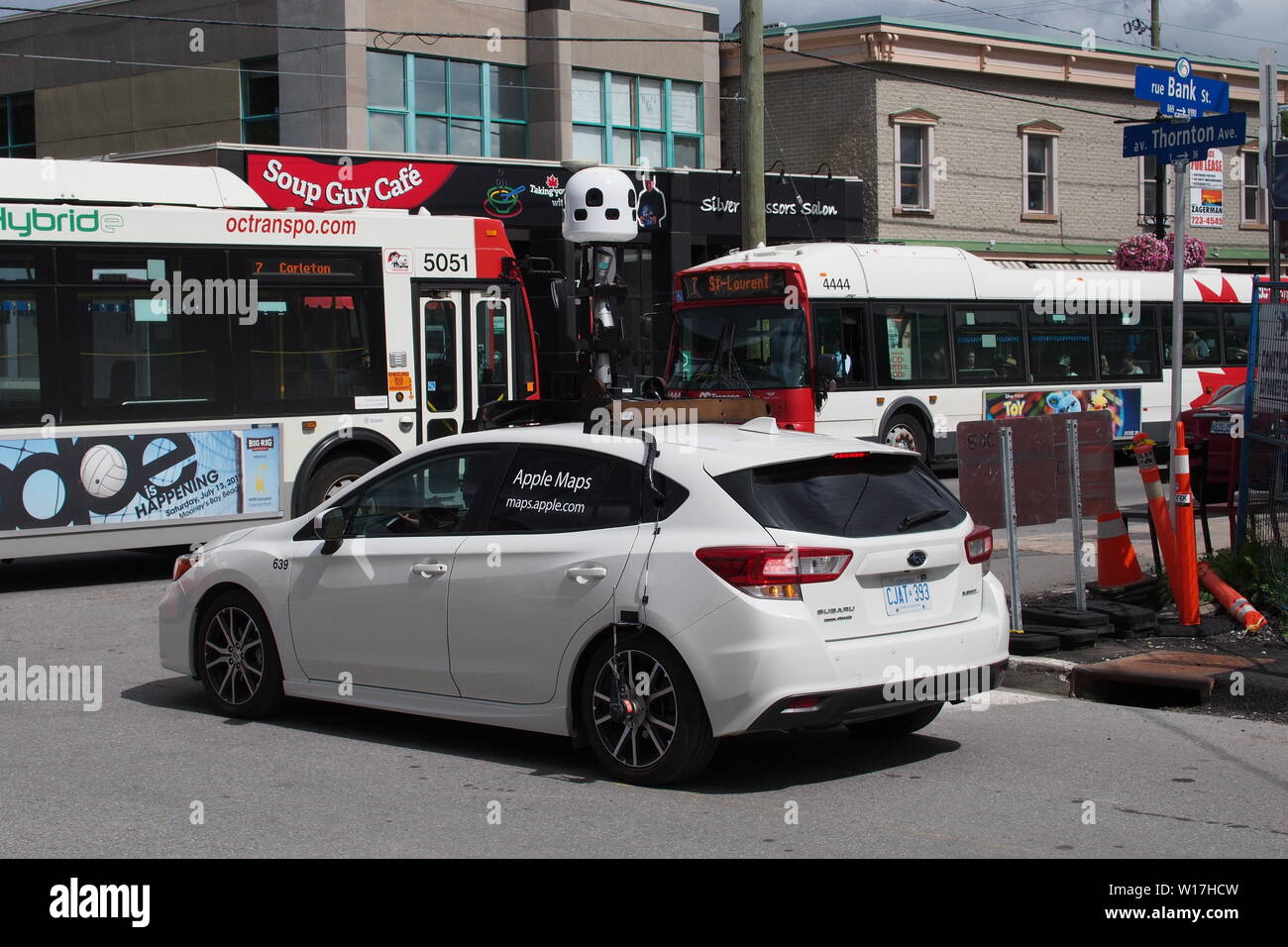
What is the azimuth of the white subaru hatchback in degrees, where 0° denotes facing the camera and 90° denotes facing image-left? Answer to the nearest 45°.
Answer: approximately 135°

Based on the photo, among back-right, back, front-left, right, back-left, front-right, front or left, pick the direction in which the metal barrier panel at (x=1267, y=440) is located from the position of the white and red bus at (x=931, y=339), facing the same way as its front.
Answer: front-left

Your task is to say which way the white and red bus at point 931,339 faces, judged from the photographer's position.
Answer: facing the viewer and to the left of the viewer

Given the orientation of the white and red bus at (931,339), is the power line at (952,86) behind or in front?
behind

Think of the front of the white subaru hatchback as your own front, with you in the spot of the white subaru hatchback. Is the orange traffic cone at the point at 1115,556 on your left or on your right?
on your right

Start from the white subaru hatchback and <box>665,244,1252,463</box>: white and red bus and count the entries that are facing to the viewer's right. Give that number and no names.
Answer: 0

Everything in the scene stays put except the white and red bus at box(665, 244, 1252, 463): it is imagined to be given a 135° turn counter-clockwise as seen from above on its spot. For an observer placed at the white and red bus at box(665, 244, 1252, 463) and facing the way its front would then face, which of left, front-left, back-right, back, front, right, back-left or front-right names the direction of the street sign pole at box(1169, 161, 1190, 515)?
right

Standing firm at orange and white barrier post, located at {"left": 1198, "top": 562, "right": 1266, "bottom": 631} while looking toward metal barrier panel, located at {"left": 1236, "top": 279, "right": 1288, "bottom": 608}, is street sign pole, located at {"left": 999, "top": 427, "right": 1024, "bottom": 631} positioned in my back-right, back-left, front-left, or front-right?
back-left

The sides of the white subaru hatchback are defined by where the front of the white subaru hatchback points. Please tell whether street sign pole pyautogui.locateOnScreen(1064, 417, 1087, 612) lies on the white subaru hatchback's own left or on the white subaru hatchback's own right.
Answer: on the white subaru hatchback's own right

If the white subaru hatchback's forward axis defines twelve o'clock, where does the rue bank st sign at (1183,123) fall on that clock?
The rue bank st sign is roughly at 3 o'clock from the white subaru hatchback.

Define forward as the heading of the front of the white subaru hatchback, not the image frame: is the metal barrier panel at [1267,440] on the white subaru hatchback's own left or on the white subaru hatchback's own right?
on the white subaru hatchback's own right

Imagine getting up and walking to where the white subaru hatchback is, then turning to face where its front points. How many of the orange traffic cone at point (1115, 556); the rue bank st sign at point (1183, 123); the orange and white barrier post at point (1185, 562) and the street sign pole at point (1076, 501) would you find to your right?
4

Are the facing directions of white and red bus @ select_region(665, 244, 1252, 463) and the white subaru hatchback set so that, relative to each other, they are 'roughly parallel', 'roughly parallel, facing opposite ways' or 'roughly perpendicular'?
roughly perpendicular

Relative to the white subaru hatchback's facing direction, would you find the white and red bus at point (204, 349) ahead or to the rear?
ahead

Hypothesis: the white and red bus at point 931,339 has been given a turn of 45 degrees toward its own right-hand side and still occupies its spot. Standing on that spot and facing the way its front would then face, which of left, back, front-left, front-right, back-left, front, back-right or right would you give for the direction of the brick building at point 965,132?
right
